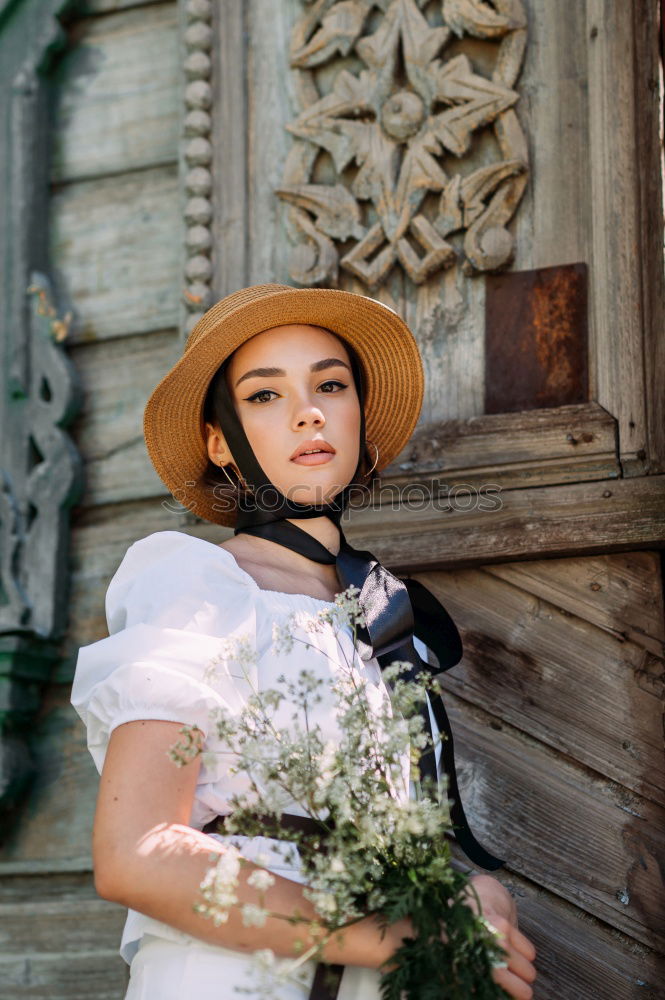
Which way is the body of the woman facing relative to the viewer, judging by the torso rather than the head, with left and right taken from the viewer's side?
facing the viewer and to the right of the viewer
